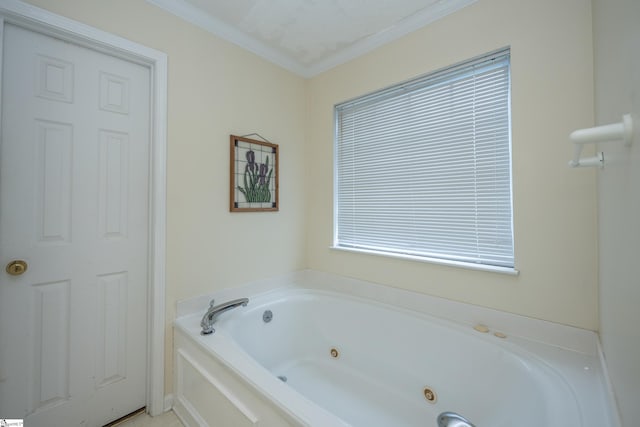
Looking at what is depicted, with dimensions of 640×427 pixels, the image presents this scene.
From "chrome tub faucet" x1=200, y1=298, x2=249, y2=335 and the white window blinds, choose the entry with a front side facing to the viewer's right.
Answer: the chrome tub faucet

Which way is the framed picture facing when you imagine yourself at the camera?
facing the viewer and to the right of the viewer

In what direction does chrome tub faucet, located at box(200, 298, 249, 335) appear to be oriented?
to the viewer's right

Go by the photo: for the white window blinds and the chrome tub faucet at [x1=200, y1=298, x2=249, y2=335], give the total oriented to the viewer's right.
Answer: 1

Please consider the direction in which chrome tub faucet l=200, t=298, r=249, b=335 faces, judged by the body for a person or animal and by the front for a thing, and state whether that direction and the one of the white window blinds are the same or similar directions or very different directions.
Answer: very different directions

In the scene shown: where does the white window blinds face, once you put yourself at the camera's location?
facing the viewer and to the left of the viewer
